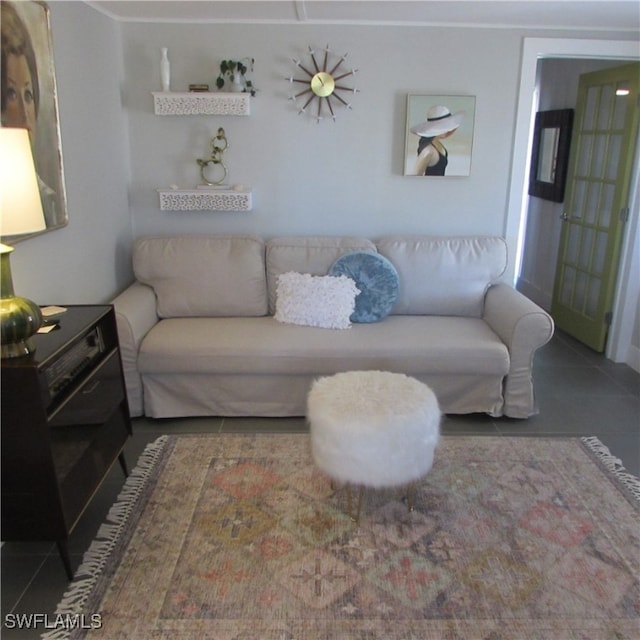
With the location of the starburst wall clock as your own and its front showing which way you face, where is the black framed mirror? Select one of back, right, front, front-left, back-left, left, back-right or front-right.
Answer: back-left

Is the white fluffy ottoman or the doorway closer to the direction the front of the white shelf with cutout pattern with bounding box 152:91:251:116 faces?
the white fluffy ottoman

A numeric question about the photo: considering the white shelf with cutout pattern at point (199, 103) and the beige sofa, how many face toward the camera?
2

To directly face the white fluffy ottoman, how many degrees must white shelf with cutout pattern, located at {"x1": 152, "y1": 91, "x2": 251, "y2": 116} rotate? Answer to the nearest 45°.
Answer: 0° — it already faces it

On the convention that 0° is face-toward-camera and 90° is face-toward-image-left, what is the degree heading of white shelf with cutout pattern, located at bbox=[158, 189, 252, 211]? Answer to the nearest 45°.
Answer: approximately 0°

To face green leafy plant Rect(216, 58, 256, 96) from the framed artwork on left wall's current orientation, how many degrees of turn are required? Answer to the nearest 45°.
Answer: approximately 90° to its left

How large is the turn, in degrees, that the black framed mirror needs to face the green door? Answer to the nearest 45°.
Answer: approximately 45° to its left

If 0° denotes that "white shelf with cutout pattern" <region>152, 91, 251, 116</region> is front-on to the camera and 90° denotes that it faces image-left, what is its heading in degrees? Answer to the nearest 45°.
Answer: approximately 0°

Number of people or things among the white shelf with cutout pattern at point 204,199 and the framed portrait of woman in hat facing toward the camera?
2
